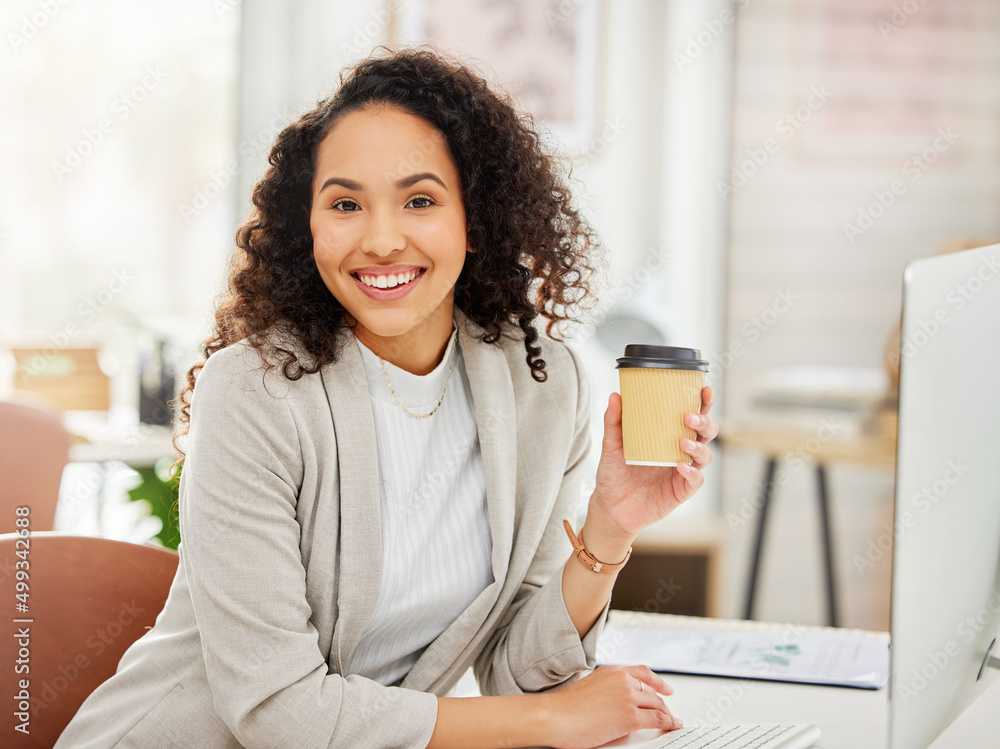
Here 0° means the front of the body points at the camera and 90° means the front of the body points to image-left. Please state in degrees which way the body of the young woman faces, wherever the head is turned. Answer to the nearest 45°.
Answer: approximately 315°

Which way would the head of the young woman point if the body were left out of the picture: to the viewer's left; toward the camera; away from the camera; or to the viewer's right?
toward the camera

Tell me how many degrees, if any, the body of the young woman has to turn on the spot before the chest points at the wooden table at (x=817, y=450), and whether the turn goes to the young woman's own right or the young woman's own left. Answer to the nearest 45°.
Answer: approximately 90° to the young woman's own left

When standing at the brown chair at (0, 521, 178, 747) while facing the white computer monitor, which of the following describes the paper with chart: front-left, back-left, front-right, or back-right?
front-left
